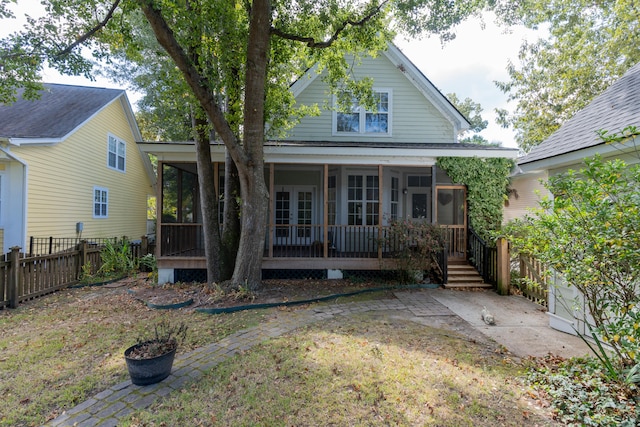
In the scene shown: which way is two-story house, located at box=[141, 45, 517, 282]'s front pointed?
toward the camera

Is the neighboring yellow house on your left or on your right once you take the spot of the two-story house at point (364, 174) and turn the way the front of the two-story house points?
on your right

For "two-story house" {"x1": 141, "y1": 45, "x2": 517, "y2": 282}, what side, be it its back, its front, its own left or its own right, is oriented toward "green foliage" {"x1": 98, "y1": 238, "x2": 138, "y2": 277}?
right

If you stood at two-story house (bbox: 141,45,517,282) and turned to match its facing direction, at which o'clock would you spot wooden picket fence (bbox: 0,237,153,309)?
The wooden picket fence is roughly at 2 o'clock from the two-story house.

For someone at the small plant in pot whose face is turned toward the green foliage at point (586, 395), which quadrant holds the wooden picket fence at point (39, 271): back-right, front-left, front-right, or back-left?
back-left

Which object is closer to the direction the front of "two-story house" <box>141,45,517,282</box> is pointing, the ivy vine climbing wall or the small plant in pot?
the small plant in pot

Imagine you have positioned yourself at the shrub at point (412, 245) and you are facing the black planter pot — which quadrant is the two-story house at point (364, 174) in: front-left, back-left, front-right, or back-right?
back-right

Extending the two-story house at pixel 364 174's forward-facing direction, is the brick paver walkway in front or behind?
in front

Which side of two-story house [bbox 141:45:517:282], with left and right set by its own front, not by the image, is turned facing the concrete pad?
front

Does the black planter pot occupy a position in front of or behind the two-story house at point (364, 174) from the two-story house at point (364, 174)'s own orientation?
in front

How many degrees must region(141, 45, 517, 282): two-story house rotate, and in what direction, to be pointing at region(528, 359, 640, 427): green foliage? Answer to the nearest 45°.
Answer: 0° — it already faces it

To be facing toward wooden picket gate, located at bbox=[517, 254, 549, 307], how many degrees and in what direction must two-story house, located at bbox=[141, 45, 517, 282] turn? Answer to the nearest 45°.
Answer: approximately 45° to its left

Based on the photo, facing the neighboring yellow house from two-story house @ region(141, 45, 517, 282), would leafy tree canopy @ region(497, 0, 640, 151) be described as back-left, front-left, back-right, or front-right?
back-right

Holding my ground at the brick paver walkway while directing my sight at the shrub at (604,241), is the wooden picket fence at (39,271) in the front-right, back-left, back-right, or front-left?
back-left
